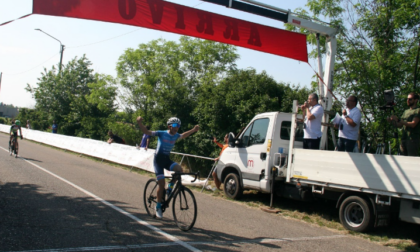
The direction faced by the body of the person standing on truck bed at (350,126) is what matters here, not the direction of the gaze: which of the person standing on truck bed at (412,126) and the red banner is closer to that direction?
the red banner

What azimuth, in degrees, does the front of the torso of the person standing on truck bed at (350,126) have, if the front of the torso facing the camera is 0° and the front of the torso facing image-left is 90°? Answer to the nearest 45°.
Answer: approximately 45°

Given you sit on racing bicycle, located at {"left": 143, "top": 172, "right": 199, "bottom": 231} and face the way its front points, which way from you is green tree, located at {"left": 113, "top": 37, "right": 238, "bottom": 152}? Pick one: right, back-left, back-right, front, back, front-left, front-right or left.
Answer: back-left

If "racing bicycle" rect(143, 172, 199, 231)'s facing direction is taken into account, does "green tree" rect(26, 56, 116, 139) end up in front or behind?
behind

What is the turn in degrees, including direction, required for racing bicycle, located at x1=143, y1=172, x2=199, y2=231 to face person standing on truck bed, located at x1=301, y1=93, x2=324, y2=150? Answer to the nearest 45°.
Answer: approximately 90° to its left

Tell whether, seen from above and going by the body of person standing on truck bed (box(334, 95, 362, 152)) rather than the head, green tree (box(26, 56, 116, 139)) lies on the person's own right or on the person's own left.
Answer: on the person's own right
